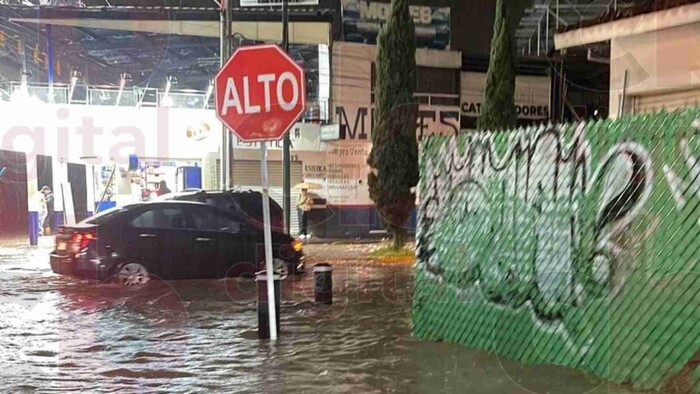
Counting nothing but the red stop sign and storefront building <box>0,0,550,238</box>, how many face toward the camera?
2

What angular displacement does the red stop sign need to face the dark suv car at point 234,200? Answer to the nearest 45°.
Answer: approximately 180°

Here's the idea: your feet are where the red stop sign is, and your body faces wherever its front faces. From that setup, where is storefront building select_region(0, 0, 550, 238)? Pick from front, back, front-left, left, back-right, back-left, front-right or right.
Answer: back

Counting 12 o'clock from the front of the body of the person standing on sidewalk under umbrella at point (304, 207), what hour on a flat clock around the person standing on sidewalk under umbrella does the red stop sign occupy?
The red stop sign is roughly at 12 o'clock from the person standing on sidewalk under umbrella.

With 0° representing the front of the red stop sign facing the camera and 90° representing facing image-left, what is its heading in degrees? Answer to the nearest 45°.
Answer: approximately 0°

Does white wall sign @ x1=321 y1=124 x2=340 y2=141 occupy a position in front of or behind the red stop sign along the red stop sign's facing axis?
behind

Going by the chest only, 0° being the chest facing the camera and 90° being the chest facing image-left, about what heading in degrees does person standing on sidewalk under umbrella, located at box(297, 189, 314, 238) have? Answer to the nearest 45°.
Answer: approximately 0°

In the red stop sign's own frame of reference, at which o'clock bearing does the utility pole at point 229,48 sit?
The utility pole is roughly at 6 o'clock from the red stop sign.

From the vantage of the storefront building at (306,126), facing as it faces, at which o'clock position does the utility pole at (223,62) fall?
The utility pole is roughly at 1 o'clock from the storefront building.

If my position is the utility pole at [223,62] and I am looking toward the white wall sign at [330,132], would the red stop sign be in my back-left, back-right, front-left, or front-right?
back-right
